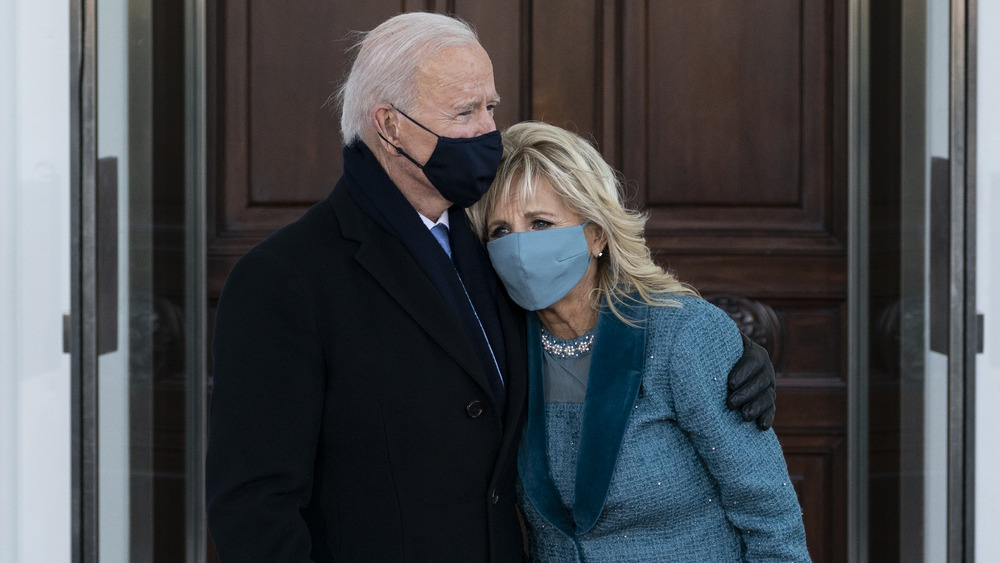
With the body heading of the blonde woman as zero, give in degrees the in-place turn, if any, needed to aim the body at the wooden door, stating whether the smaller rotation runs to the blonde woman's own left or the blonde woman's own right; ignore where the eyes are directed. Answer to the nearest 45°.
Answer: approximately 135° to the blonde woman's own right

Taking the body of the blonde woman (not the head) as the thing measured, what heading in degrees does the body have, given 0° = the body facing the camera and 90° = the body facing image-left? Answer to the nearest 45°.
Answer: approximately 45°

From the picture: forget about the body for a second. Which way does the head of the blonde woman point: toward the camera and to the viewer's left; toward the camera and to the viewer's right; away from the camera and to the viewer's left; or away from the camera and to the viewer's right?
toward the camera and to the viewer's left

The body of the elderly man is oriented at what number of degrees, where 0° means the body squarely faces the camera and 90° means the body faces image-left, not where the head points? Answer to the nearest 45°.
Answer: approximately 315°
